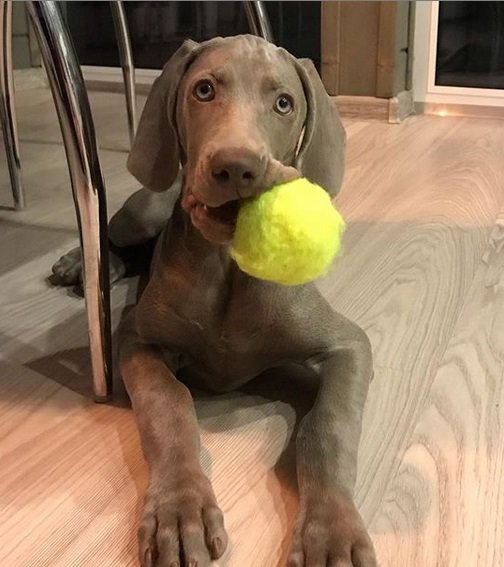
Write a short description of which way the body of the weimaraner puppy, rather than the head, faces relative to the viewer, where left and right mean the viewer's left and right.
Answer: facing the viewer
